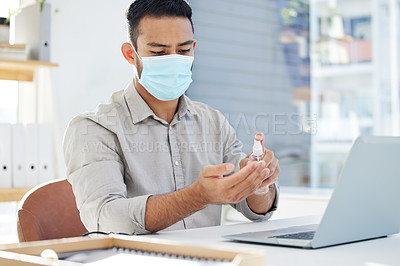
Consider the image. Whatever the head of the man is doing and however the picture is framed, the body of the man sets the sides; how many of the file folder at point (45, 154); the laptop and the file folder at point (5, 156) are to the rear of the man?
2

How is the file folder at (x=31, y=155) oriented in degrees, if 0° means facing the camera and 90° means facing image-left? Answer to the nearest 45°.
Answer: approximately 0°

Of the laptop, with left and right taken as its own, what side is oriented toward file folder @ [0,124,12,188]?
front

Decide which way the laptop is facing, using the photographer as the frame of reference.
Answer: facing away from the viewer and to the left of the viewer

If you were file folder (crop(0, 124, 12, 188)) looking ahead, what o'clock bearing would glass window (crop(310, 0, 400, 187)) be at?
The glass window is roughly at 9 o'clock from the file folder.

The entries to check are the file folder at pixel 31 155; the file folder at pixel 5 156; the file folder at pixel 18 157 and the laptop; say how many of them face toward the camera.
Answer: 3

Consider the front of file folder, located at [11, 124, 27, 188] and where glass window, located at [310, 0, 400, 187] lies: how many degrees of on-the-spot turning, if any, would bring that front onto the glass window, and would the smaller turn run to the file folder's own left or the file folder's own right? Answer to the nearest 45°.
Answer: approximately 90° to the file folder's own left

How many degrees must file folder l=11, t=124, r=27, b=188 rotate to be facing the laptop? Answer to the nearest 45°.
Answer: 0° — it already faces it

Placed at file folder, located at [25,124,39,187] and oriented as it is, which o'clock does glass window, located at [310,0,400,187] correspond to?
The glass window is roughly at 9 o'clock from the file folder.

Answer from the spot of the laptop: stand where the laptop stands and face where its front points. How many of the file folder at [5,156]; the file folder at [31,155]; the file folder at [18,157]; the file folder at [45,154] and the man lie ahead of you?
5
